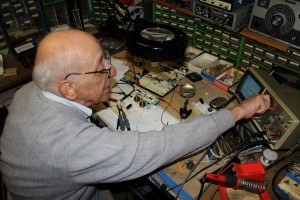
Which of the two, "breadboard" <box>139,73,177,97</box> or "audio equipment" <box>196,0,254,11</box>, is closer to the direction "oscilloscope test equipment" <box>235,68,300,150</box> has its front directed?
the breadboard

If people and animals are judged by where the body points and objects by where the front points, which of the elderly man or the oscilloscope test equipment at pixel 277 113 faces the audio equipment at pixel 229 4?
the elderly man

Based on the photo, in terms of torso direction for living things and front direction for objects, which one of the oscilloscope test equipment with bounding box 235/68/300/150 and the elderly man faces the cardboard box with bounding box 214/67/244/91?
the elderly man

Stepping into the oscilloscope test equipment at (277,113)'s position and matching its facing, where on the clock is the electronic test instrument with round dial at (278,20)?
The electronic test instrument with round dial is roughly at 4 o'clock from the oscilloscope test equipment.

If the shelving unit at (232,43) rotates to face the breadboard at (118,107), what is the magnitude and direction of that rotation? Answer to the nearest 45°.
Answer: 0° — it already faces it

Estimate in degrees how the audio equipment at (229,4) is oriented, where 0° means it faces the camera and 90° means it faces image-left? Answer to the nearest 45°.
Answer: approximately 45°

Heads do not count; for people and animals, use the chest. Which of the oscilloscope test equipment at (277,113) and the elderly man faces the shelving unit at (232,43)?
the elderly man

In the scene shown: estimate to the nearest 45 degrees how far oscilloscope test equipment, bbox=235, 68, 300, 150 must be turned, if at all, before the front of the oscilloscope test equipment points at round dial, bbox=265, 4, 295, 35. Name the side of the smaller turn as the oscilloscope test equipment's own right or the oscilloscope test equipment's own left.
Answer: approximately 135° to the oscilloscope test equipment's own right

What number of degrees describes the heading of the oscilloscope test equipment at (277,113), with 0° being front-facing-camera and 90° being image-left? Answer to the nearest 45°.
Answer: approximately 45°

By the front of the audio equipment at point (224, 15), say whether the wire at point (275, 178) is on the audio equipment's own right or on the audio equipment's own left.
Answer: on the audio equipment's own left

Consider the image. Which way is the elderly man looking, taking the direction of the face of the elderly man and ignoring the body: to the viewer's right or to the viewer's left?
to the viewer's right

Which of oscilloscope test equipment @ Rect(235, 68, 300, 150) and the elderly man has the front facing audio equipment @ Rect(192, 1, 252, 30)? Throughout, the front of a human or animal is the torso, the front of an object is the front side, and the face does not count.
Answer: the elderly man

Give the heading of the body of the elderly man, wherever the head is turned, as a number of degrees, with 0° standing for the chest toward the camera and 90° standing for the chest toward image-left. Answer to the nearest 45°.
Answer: approximately 225°
